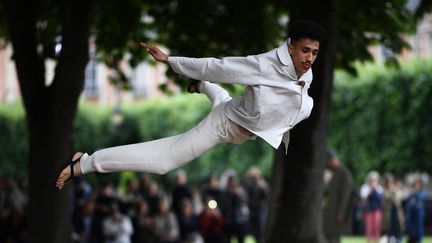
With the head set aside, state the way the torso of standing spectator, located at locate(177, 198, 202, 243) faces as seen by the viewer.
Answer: toward the camera

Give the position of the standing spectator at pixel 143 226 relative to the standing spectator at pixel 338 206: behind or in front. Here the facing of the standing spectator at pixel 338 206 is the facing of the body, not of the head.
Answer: in front

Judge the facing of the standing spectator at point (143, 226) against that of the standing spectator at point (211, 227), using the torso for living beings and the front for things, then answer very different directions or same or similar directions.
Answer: same or similar directions

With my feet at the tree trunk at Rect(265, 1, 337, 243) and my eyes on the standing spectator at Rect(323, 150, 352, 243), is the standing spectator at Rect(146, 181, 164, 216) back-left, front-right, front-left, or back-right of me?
front-left

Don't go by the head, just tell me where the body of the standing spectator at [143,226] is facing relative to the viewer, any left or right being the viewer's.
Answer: facing the viewer

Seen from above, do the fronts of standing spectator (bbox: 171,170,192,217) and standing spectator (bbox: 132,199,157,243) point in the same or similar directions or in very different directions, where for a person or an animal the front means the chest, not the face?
same or similar directions

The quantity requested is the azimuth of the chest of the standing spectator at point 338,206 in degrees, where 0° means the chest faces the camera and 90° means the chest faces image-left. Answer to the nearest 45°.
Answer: approximately 90°

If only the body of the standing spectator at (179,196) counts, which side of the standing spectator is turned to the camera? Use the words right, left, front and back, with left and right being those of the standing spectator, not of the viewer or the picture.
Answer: front
